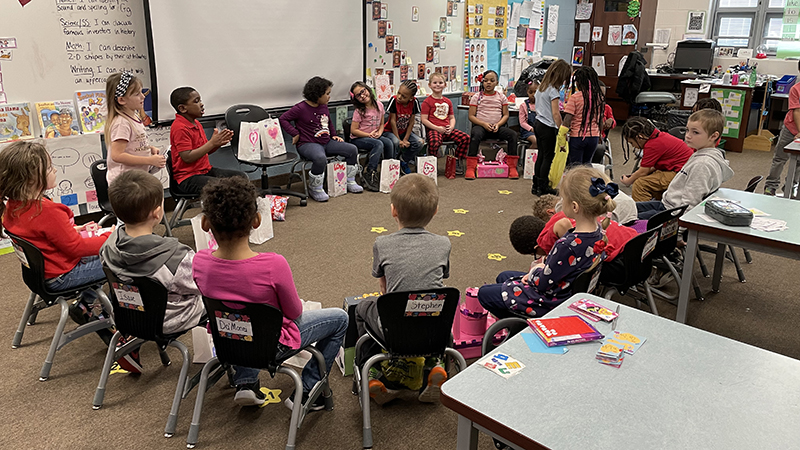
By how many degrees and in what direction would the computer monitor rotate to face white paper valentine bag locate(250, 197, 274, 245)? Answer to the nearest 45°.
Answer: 0° — it already faces it

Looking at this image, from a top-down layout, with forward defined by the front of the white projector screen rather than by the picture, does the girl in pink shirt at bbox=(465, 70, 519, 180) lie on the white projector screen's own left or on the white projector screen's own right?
on the white projector screen's own left

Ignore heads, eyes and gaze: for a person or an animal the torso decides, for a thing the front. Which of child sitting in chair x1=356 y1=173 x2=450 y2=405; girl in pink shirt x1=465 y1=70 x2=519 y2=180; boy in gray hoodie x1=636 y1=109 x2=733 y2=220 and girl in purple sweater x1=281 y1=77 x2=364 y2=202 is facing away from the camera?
the child sitting in chair

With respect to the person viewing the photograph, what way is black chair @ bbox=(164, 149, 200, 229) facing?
facing to the right of the viewer

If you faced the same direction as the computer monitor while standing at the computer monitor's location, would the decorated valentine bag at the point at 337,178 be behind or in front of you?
in front

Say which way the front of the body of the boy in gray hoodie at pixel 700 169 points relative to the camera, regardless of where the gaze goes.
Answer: to the viewer's left

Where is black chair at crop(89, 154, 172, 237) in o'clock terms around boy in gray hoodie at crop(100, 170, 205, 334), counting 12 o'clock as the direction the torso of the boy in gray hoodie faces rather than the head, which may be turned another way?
The black chair is roughly at 10 o'clock from the boy in gray hoodie.

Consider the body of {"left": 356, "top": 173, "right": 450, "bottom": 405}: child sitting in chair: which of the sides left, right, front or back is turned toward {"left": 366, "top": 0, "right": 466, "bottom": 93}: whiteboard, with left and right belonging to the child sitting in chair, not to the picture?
front

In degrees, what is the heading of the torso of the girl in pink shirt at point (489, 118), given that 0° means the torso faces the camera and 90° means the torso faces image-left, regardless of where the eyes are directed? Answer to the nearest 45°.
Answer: approximately 0°

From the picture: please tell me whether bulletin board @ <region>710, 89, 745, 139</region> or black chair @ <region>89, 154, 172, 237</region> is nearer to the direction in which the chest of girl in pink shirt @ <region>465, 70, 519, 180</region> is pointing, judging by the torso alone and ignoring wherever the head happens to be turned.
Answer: the black chair

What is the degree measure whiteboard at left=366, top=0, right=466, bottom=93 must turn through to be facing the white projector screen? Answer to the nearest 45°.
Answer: approximately 45° to its right

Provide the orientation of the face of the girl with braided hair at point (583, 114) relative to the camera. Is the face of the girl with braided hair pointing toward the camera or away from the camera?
away from the camera

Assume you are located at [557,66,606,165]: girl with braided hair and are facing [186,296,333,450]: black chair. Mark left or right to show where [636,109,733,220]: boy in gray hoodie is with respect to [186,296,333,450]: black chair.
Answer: left

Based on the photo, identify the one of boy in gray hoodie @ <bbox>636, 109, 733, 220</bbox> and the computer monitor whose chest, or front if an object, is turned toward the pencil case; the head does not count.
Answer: the computer monitor

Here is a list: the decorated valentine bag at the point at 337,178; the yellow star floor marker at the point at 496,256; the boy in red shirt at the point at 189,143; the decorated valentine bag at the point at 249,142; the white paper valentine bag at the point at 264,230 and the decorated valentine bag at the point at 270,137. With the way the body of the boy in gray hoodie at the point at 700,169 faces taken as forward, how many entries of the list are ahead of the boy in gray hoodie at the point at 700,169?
6

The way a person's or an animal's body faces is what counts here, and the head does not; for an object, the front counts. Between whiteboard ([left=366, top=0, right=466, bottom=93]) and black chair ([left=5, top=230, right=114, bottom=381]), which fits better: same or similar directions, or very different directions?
very different directions

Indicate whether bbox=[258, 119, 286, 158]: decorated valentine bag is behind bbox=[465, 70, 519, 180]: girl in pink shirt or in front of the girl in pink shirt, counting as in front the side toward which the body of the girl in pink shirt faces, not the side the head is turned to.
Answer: in front

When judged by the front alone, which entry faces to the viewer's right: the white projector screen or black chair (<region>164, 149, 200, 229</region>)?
the black chair

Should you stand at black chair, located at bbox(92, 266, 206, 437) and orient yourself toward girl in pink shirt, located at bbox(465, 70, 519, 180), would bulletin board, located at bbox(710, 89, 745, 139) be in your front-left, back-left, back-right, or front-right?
front-right

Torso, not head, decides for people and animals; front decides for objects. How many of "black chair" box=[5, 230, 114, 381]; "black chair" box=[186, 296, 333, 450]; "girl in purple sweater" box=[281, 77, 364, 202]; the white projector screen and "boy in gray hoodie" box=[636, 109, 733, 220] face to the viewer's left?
1

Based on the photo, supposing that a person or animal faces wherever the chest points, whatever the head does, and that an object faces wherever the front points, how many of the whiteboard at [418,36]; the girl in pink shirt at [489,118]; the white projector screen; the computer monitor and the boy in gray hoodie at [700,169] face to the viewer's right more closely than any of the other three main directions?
0

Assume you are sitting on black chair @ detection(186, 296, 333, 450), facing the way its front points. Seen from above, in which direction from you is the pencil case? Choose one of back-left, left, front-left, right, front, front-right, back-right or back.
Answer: front-right
